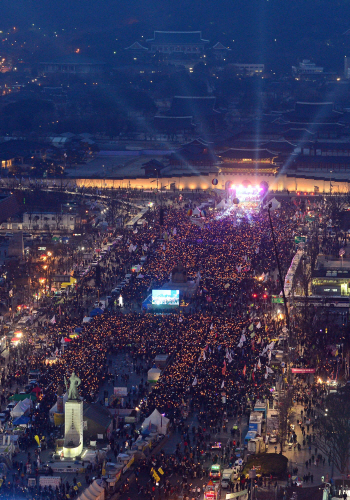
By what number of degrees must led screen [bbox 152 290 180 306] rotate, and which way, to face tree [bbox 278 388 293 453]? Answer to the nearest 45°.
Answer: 0° — it already faces it

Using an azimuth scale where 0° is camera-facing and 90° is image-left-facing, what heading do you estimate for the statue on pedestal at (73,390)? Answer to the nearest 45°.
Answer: approximately 0°

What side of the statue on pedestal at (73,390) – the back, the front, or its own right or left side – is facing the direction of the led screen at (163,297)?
back

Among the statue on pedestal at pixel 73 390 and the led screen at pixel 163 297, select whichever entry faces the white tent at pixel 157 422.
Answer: the led screen

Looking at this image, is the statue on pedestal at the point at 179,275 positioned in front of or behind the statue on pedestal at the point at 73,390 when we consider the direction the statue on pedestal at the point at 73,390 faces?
behind
